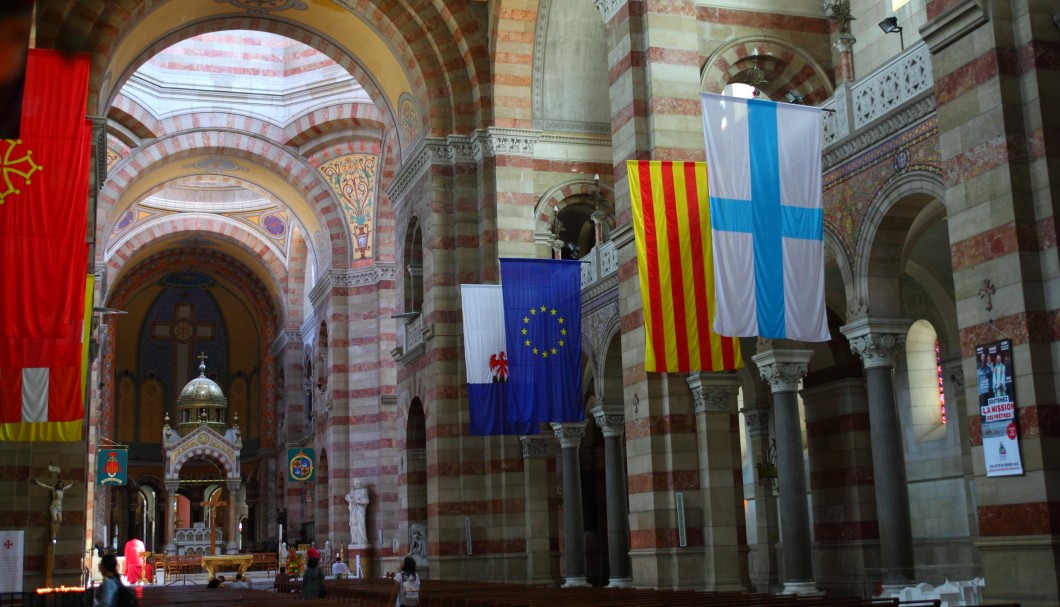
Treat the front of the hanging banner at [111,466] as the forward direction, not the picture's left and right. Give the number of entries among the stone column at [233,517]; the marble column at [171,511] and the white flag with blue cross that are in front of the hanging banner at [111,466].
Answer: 1

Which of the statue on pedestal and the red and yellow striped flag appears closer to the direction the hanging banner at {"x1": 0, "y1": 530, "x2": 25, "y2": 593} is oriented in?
the red and yellow striped flag

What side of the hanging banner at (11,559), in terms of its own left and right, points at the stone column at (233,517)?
back

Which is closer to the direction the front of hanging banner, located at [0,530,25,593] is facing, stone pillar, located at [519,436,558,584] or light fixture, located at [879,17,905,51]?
the light fixture

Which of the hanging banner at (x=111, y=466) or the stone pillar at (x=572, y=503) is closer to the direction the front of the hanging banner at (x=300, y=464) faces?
the stone pillar

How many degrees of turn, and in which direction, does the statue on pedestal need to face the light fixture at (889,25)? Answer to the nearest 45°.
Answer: approximately 45° to its left

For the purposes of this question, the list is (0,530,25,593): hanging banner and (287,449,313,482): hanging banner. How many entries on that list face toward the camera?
2

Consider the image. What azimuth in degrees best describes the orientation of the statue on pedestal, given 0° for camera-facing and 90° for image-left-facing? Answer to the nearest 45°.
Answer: approximately 45°

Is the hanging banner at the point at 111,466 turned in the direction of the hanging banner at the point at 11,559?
yes

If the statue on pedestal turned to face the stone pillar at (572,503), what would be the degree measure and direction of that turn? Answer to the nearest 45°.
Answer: approximately 45° to its left
